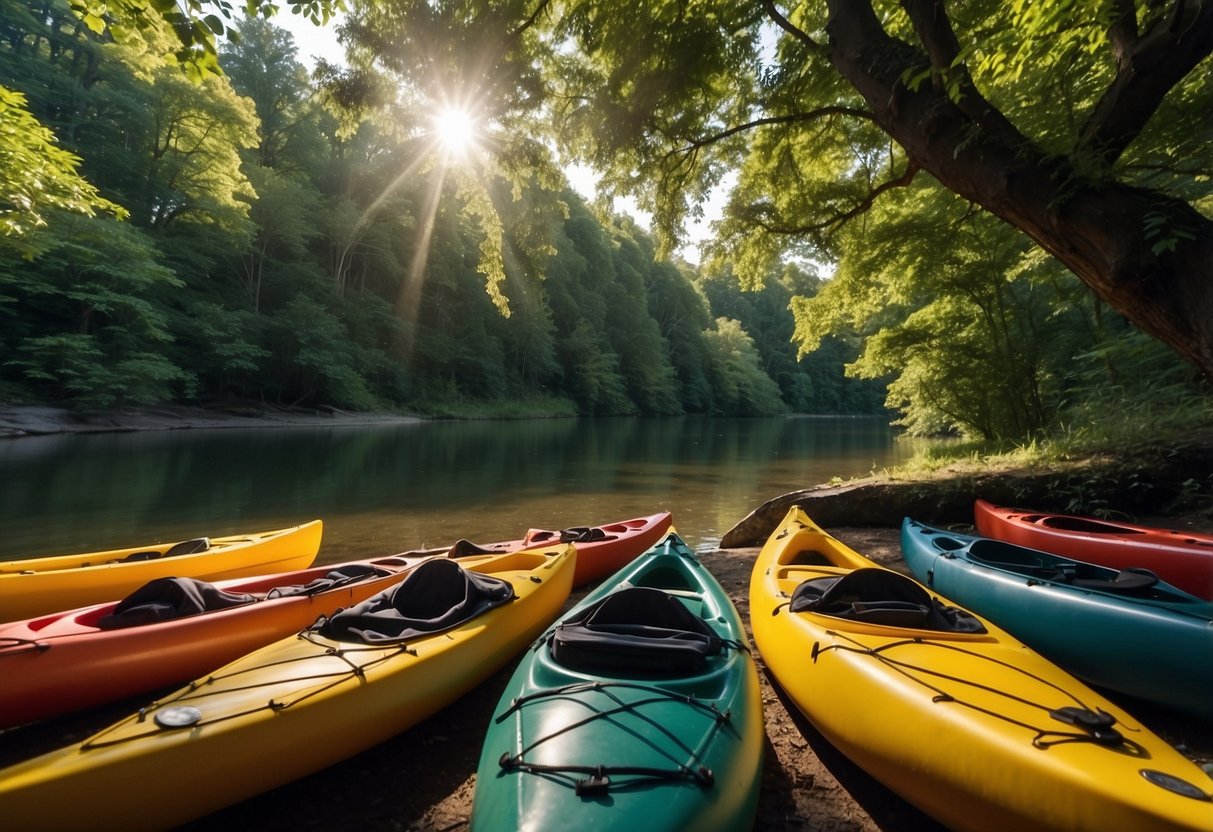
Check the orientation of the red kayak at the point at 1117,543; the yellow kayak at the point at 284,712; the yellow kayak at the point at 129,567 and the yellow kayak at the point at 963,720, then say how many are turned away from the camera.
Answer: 0

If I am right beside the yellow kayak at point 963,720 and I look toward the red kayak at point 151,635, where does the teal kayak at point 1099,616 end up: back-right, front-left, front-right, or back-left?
back-right

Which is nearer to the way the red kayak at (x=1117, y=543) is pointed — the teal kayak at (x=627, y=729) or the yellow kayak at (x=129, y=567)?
the yellow kayak

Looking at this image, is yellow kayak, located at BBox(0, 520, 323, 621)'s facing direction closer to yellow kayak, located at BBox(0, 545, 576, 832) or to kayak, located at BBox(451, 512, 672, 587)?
the kayak

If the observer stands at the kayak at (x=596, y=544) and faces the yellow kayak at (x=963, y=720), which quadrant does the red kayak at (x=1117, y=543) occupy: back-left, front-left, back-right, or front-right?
front-left

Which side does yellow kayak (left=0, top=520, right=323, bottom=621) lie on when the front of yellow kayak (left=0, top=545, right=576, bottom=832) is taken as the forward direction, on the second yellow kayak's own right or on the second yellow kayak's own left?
on the second yellow kayak's own right

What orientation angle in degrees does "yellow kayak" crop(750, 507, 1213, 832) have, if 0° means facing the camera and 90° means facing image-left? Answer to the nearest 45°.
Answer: approximately 315°

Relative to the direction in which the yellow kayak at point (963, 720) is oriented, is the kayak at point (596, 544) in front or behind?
behind

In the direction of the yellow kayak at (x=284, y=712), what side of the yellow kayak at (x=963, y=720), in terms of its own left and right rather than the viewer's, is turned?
left

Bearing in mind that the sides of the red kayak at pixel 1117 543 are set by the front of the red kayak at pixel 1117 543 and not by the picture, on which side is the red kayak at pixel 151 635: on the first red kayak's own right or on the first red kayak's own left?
on the first red kayak's own left

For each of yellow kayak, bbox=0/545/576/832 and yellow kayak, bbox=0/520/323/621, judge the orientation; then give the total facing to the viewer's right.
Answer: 0
